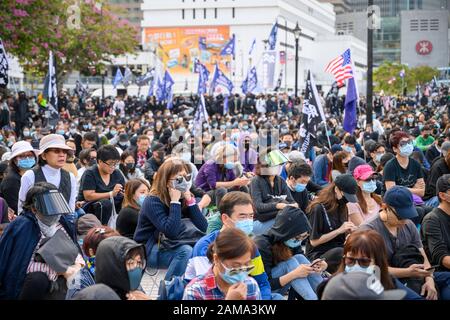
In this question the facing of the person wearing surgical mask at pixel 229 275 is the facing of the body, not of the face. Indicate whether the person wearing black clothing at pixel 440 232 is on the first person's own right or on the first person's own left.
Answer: on the first person's own left

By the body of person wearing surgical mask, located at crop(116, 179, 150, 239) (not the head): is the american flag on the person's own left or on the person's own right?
on the person's own left

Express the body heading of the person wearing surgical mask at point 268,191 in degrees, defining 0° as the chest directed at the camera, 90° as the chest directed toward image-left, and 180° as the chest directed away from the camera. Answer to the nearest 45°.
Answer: approximately 315°

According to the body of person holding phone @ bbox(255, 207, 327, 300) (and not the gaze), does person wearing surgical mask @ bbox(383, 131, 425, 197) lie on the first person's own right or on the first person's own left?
on the first person's own left

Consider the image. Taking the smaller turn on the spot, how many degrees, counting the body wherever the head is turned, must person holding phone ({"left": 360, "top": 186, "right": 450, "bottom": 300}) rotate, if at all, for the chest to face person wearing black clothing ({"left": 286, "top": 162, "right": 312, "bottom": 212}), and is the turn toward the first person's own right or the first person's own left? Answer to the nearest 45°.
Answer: approximately 180°

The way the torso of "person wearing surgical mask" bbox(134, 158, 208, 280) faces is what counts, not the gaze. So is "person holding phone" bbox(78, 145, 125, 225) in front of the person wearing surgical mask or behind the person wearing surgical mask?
behind
